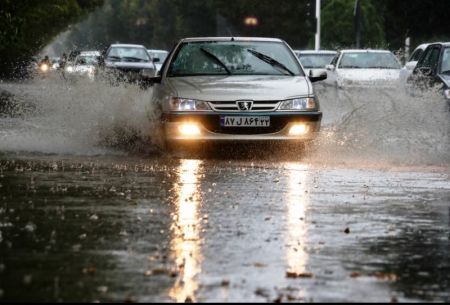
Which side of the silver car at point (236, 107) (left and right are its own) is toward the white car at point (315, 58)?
back

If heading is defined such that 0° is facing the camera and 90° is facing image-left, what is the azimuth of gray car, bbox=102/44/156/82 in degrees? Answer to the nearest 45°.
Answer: approximately 0°

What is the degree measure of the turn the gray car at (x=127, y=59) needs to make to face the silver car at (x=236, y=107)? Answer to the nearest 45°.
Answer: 0° — it already faces it

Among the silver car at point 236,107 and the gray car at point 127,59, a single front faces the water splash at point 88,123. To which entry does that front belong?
the gray car at point 127,59

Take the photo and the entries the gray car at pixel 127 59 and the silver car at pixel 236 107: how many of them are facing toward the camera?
2

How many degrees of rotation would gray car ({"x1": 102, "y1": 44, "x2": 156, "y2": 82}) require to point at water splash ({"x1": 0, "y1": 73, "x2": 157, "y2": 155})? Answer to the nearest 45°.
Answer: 0° — it already faces it

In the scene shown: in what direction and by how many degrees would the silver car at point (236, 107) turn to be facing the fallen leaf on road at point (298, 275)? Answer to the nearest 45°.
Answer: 0° — it already faces it

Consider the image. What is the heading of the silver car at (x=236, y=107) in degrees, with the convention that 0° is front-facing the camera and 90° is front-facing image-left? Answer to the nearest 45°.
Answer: approximately 0°

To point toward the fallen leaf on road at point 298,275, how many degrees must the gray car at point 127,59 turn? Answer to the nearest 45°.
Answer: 0° — it already faces it
